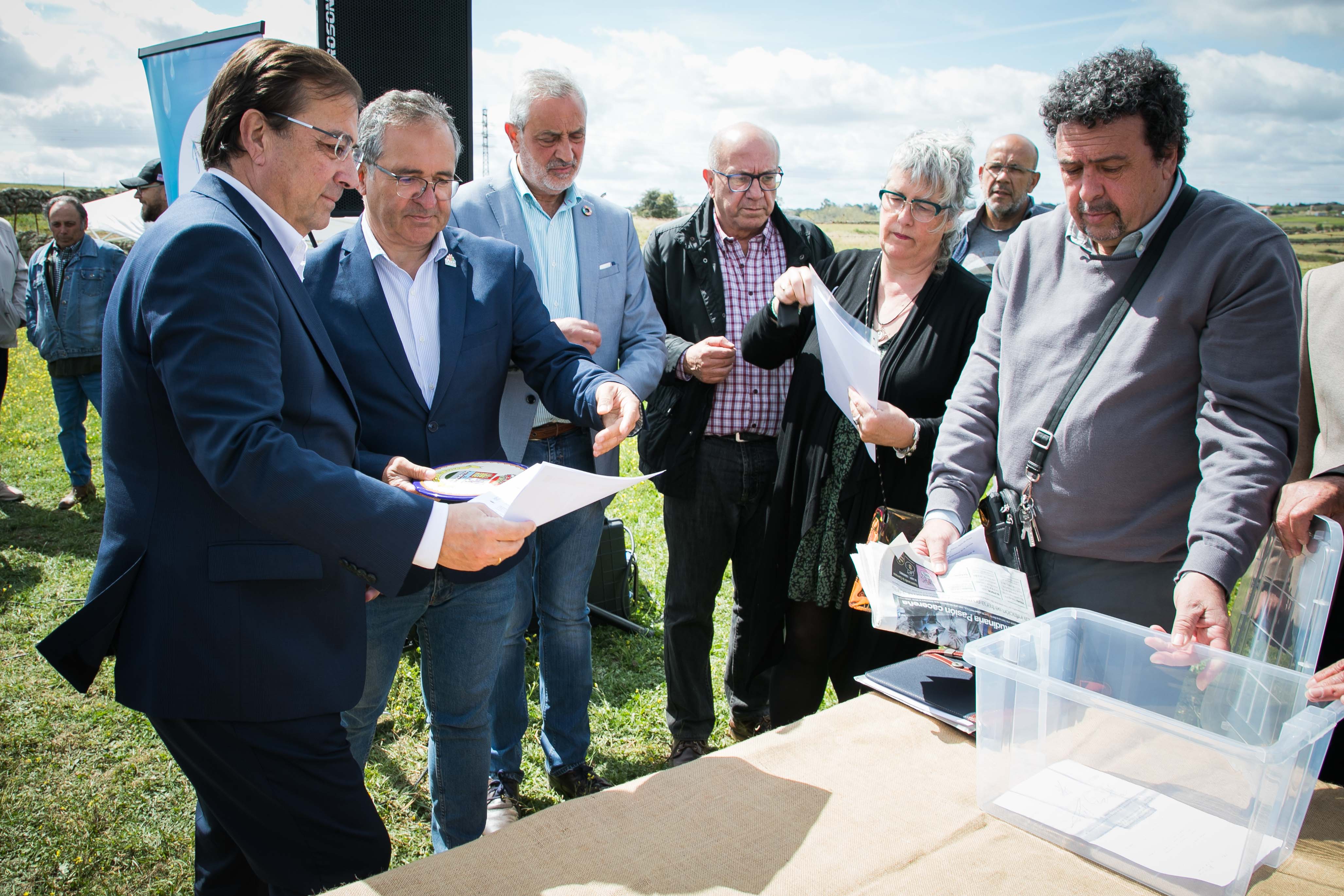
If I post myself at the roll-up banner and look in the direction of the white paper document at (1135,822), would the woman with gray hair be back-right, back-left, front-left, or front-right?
front-left

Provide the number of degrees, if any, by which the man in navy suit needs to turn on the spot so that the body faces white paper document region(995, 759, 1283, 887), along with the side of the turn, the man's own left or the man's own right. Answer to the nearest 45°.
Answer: approximately 45° to the man's own right

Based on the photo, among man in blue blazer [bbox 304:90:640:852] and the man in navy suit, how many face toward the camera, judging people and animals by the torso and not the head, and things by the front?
1

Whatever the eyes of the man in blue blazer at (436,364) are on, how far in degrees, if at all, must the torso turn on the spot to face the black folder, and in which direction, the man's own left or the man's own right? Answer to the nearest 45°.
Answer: approximately 45° to the man's own left

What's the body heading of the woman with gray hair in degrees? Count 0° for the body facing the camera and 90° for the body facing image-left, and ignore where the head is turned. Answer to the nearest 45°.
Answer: approximately 45°

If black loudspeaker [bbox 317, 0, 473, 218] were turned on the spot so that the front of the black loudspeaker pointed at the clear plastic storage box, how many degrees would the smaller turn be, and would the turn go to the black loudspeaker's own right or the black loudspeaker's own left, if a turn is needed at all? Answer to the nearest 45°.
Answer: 0° — it already faces it

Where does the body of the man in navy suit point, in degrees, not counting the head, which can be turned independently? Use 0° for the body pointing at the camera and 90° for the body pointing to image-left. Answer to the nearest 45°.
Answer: approximately 270°

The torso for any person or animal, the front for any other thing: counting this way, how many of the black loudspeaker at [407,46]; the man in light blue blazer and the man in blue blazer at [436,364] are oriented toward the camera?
3

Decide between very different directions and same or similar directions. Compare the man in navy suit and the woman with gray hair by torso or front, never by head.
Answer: very different directions

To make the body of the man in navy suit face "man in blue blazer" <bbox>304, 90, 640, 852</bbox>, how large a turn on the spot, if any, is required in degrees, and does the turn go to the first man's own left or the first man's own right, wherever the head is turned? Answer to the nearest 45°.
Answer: approximately 45° to the first man's own left

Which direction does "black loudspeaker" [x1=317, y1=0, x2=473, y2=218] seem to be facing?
toward the camera

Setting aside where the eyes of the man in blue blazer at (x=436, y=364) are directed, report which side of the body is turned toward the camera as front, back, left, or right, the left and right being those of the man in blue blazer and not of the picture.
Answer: front

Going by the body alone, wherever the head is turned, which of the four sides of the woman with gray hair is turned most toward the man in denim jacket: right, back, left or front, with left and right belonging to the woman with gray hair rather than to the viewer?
right

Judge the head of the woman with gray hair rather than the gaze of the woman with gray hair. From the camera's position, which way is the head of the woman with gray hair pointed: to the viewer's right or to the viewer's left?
to the viewer's left

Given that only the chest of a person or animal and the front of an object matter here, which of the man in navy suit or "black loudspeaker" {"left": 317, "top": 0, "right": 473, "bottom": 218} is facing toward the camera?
the black loudspeaker

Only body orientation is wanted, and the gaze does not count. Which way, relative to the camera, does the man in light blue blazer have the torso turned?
toward the camera

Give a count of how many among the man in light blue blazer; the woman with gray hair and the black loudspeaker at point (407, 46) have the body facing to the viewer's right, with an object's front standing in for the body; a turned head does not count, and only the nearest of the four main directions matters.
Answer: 0
